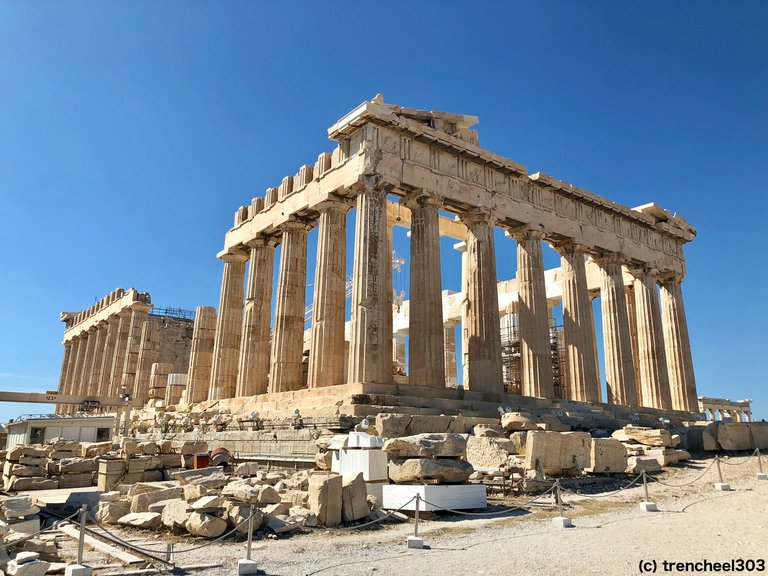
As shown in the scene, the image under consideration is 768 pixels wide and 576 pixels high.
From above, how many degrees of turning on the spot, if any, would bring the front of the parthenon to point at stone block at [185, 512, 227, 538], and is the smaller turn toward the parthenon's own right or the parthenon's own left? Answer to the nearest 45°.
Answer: approximately 45° to the parthenon's own right

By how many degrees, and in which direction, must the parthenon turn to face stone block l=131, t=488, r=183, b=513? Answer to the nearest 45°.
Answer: approximately 45° to its right

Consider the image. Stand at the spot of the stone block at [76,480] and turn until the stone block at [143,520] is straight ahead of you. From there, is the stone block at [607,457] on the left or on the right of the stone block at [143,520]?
left

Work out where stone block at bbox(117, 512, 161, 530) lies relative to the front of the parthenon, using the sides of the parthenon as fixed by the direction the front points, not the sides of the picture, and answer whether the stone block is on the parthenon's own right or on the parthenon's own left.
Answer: on the parthenon's own right

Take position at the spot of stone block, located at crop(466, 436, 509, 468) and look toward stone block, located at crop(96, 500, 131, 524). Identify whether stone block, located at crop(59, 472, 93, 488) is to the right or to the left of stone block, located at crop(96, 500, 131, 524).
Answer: right
